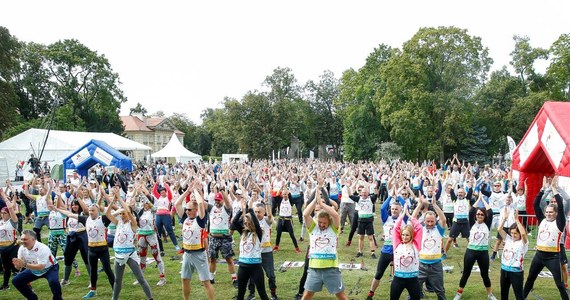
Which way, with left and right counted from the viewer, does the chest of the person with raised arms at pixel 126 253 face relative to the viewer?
facing the viewer and to the left of the viewer

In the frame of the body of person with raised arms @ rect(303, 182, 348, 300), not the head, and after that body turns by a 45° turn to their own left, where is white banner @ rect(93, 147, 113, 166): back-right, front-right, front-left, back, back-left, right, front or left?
back

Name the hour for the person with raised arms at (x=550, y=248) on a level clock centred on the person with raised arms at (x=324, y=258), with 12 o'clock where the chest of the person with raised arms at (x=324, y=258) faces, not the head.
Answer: the person with raised arms at (x=550, y=248) is roughly at 8 o'clock from the person with raised arms at (x=324, y=258).

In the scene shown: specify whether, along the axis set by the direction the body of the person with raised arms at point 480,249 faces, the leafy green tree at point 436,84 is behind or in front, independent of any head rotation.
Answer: behind

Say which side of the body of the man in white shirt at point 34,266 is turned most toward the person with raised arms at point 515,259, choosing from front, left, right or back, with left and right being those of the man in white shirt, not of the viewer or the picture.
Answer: left

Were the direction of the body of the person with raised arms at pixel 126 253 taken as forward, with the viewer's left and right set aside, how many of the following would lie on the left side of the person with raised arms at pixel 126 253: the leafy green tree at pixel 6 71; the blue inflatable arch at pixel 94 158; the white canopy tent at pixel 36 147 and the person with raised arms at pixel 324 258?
1

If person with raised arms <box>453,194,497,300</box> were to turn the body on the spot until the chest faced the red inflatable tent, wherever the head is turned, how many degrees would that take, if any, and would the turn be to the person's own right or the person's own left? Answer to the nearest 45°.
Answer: approximately 180°

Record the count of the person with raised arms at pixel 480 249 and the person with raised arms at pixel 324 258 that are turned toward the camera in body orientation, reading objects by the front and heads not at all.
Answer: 2

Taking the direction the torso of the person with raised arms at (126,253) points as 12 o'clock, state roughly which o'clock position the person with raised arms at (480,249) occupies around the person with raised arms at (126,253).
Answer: the person with raised arms at (480,249) is roughly at 8 o'clock from the person with raised arms at (126,253).

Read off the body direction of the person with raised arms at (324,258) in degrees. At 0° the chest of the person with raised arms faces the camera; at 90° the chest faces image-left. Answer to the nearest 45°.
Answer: approximately 0°

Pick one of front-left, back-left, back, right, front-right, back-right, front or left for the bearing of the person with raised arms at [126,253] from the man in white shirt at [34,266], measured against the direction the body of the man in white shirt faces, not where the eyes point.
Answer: back-left
